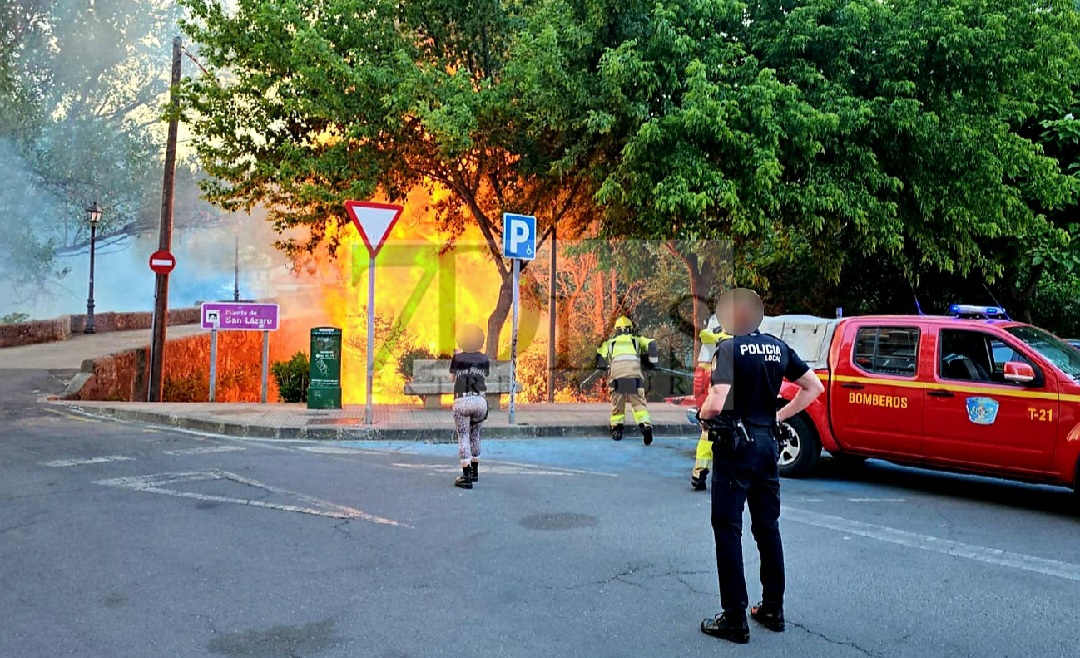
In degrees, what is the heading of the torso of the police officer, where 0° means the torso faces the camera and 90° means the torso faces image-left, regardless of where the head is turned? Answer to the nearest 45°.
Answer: approximately 135°

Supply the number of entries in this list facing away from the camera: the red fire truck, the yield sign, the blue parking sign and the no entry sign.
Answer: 0

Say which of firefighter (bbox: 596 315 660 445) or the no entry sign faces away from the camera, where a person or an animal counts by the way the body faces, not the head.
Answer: the firefighter

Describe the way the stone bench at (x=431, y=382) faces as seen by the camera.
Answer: facing the viewer

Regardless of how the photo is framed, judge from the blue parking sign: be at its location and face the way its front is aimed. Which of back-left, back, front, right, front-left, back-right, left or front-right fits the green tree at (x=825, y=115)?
left

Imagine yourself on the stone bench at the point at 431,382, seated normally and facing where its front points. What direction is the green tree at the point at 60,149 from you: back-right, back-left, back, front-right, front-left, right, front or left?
back-right

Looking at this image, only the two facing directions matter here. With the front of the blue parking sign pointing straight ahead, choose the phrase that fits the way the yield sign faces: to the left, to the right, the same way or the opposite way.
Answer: the same way

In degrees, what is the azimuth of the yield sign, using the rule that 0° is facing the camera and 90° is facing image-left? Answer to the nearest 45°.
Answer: approximately 0°

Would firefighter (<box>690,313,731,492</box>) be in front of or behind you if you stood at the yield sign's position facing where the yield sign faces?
in front

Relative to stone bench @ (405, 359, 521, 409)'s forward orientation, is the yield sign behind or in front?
in front

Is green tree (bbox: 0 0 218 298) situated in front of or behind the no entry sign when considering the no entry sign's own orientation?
behind

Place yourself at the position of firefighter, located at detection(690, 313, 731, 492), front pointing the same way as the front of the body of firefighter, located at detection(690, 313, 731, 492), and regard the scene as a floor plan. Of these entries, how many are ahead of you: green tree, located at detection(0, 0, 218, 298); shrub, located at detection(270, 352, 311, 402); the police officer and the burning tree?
3

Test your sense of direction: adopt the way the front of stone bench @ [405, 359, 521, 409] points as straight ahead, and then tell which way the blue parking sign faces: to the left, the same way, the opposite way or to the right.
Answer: the same way

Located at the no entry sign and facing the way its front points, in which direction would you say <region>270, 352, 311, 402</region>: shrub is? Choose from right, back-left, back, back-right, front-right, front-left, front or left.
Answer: left

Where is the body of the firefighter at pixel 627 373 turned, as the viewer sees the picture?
away from the camera

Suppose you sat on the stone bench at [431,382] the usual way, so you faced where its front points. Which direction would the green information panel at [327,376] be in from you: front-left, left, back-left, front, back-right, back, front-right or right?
right

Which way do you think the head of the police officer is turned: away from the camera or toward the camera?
away from the camera

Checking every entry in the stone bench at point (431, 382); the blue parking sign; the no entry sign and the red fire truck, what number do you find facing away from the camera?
0

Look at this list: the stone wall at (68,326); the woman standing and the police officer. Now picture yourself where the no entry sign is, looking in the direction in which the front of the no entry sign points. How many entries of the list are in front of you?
2

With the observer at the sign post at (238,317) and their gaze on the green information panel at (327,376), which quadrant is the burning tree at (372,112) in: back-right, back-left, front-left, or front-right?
front-left
